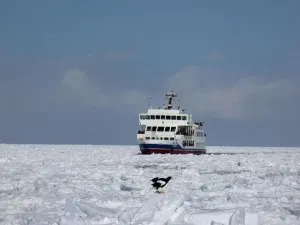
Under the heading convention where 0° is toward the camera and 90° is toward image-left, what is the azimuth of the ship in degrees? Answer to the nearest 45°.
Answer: approximately 45°
